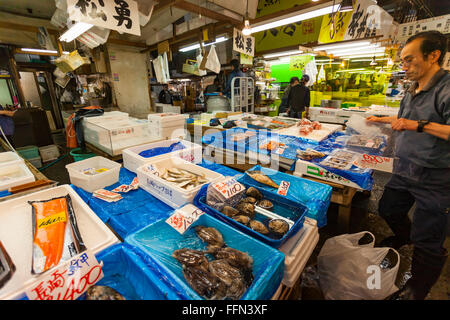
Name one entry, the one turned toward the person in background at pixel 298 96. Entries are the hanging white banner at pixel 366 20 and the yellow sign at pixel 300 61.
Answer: the yellow sign

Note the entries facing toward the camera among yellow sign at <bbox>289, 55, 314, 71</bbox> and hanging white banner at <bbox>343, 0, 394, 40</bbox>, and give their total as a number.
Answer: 2

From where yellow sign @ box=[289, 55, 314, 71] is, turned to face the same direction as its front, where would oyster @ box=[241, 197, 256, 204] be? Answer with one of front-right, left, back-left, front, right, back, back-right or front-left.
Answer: front

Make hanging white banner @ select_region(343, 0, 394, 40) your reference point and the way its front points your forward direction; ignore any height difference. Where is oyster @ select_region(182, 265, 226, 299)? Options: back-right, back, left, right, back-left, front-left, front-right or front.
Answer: front

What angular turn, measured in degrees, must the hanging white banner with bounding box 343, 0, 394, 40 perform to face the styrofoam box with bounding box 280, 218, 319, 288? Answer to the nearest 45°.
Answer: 0° — it already faces it

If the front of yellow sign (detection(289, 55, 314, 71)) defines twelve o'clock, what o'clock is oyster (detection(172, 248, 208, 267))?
The oyster is roughly at 12 o'clock from the yellow sign.

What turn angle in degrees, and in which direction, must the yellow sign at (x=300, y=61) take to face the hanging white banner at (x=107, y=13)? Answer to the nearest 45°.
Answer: approximately 45° to its right

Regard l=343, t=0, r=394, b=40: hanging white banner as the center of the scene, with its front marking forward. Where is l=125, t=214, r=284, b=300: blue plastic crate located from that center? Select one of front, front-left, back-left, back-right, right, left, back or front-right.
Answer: front

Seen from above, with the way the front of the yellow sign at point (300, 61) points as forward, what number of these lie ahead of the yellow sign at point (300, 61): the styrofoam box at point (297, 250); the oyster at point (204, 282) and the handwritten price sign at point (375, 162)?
3

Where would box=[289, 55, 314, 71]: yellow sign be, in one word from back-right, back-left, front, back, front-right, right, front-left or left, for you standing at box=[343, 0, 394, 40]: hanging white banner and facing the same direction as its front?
back-right

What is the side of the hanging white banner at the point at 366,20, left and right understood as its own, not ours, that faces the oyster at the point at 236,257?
front

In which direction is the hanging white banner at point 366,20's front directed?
toward the camera

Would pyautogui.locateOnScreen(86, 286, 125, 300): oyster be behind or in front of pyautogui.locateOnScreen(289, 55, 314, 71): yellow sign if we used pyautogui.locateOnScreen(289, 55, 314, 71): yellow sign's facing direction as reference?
in front

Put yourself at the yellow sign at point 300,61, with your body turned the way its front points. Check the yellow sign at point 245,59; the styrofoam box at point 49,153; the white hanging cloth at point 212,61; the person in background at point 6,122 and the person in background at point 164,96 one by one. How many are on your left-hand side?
0

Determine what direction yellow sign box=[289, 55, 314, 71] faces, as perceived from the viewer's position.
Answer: facing the viewer

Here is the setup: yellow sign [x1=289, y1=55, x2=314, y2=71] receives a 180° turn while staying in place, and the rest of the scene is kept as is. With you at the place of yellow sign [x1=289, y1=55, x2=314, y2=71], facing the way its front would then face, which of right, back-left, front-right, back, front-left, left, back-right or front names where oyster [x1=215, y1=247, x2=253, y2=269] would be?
back

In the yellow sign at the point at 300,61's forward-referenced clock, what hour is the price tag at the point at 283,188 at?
The price tag is roughly at 12 o'clock from the yellow sign.

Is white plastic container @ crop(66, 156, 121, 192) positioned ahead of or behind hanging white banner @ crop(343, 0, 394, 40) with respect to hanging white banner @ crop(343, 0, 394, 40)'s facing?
ahead

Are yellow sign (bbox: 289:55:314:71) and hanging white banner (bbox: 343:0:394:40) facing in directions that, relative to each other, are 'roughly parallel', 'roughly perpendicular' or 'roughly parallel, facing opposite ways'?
roughly parallel

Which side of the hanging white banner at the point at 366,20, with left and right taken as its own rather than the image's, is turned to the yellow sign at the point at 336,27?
right
